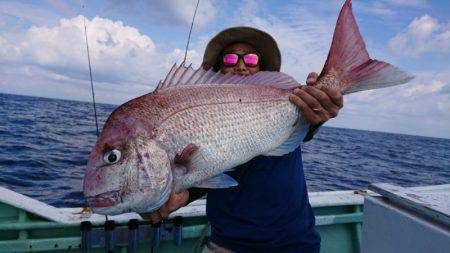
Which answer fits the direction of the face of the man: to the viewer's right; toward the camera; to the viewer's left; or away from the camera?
toward the camera

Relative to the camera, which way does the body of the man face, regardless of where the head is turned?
toward the camera
